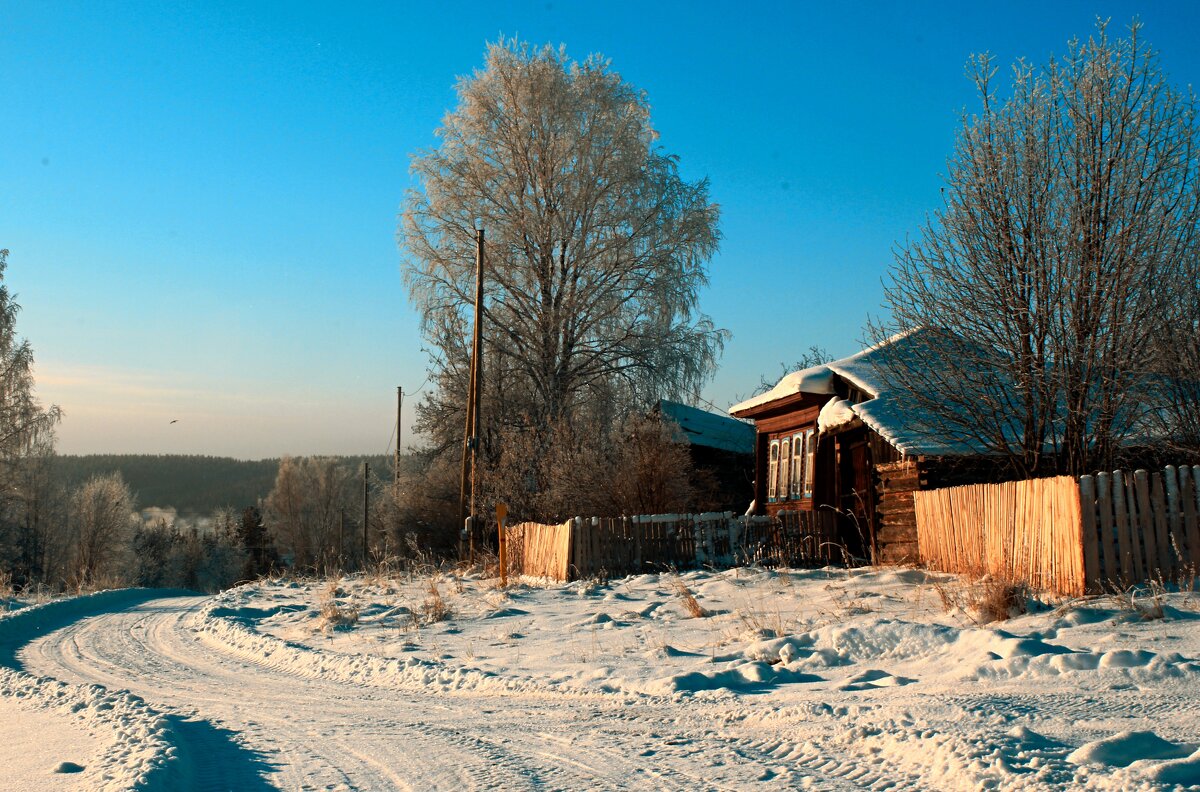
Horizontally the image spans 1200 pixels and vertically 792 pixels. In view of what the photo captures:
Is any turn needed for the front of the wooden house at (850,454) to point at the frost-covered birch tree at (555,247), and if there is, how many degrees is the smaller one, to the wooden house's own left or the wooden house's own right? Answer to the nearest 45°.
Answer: approximately 90° to the wooden house's own right

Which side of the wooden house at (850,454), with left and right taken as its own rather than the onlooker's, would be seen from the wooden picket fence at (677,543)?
front

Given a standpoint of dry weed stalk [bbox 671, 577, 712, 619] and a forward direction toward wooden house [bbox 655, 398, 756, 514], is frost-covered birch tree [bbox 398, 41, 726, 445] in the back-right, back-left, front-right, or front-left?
front-left

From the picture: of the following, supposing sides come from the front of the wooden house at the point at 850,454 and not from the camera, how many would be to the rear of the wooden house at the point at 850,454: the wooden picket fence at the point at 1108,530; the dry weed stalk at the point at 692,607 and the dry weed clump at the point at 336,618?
0

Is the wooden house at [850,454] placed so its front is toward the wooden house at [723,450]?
no

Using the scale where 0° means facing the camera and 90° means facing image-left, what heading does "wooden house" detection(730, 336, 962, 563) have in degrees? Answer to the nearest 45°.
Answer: approximately 45°

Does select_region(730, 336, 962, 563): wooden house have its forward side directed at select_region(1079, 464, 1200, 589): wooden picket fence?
no

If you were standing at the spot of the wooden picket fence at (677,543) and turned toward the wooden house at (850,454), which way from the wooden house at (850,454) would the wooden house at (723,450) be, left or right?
left

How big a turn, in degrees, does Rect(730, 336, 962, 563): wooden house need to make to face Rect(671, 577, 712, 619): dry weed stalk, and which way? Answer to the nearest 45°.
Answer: approximately 45° to its left

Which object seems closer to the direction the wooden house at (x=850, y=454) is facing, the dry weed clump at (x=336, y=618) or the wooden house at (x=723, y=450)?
the dry weed clump

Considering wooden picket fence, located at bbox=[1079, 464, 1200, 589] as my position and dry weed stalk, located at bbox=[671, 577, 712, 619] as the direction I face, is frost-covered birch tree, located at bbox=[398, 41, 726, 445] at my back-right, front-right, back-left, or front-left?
front-right

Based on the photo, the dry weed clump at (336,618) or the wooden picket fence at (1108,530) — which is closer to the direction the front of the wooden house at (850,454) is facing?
the dry weed clump

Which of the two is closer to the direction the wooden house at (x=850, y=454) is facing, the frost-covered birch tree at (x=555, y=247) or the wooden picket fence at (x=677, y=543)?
the wooden picket fence

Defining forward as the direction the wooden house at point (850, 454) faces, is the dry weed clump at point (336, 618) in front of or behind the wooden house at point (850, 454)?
in front
